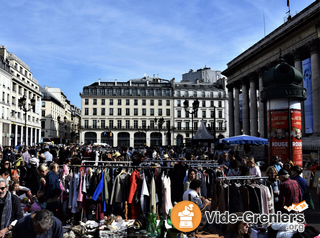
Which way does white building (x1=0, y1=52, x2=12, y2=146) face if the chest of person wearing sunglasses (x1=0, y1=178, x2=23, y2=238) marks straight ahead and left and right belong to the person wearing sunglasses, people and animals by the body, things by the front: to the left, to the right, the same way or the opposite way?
to the left

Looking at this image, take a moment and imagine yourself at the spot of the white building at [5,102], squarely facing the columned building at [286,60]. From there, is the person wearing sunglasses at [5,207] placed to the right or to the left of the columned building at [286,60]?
right

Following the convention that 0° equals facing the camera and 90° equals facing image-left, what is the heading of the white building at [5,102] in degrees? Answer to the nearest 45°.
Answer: approximately 315°

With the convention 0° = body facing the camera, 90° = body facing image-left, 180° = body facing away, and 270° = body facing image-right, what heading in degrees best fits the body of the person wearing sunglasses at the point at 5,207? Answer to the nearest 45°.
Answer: approximately 45°

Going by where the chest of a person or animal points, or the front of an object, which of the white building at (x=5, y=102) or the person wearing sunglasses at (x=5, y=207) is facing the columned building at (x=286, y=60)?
the white building at (x=5, y=102)

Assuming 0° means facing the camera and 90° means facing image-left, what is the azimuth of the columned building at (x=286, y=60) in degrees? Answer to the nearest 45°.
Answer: approximately 45°

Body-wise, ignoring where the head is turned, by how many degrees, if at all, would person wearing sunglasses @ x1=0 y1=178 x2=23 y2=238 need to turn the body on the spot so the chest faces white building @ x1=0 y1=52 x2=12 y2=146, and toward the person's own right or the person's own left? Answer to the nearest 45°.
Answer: approximately 135° to the person's own right

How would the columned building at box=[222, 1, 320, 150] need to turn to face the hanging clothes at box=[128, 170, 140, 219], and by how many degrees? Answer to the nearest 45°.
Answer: approximately 45° to its left

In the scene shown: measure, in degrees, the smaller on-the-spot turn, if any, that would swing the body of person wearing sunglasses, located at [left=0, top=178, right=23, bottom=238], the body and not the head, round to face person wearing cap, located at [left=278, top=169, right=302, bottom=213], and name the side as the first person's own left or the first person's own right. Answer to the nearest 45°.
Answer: approximately 135° to the first person's own left
